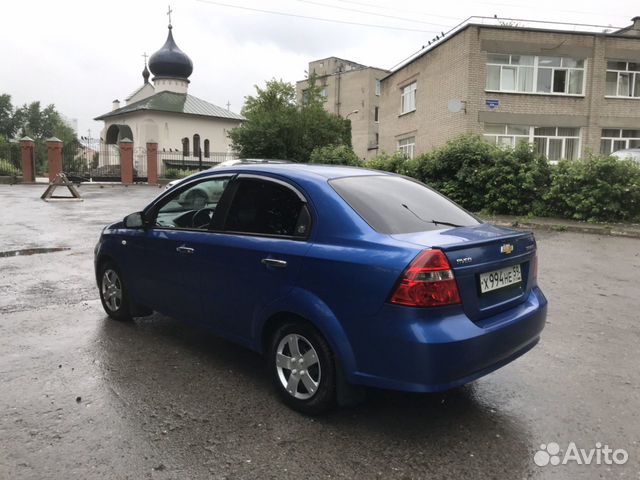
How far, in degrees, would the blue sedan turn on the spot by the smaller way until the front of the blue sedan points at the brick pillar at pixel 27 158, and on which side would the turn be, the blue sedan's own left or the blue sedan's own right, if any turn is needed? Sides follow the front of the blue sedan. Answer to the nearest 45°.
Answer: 0° — it already faces it

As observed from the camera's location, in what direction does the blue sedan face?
facing away from the viewer and to the left of the viewer

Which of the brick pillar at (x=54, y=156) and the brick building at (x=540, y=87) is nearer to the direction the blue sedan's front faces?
the brick pillar

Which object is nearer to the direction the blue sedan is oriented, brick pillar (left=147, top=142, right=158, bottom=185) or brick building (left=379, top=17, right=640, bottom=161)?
the brick pillar

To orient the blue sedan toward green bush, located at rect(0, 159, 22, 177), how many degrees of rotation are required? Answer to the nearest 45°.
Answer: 0° — it already faces it

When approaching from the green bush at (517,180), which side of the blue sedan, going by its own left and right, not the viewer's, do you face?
right

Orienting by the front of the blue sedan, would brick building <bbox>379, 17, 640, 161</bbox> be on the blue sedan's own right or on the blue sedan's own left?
on the blue sedan's own right

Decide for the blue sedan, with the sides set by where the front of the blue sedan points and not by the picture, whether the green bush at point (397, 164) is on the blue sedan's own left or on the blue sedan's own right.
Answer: on the blue sedan's own right
